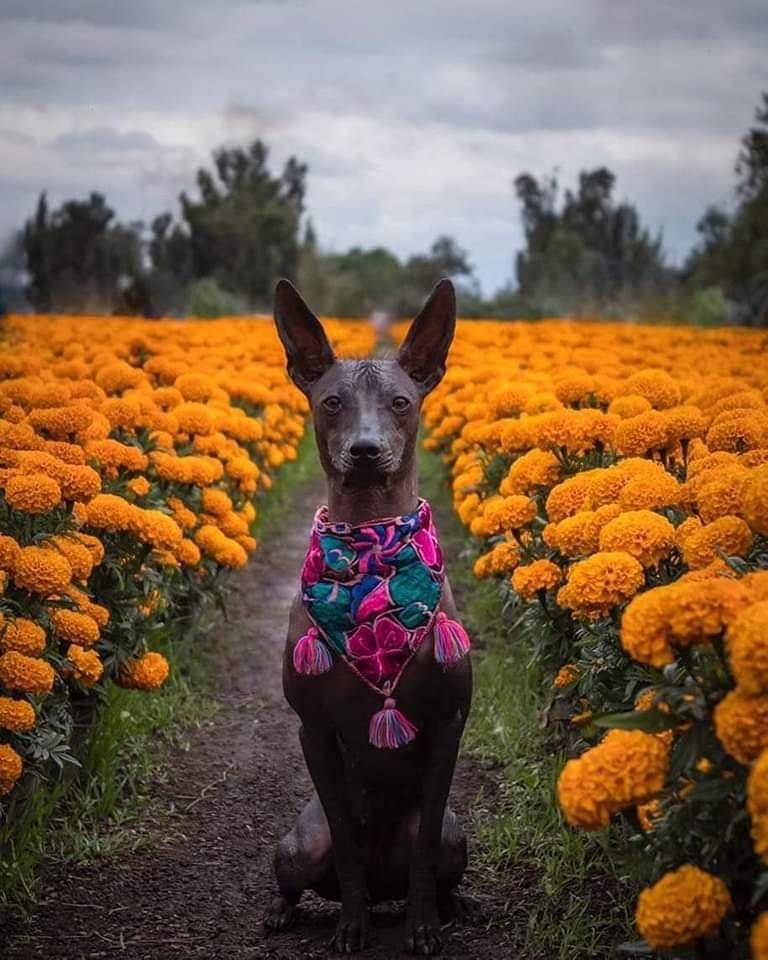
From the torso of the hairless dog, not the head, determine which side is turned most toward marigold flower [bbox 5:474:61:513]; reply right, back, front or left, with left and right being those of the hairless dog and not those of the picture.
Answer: right

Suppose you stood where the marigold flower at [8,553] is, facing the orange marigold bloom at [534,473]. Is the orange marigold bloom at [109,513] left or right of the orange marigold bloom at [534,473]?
left

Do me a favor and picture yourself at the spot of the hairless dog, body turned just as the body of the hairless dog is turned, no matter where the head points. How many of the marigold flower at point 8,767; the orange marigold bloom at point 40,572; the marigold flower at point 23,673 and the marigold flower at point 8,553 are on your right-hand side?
4

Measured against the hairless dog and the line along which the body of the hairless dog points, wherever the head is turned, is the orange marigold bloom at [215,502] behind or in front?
behind

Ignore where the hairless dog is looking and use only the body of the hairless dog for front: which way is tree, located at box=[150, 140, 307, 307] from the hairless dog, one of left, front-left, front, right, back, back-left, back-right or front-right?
back

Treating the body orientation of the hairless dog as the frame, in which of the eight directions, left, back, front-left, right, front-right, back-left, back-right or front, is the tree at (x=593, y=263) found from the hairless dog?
back

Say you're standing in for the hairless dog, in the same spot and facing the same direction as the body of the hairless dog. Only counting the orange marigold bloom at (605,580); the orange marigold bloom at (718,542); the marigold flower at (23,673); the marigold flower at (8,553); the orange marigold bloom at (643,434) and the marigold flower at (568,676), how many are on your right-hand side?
2

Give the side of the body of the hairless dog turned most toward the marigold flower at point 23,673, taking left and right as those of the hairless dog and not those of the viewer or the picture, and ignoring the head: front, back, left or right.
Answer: right

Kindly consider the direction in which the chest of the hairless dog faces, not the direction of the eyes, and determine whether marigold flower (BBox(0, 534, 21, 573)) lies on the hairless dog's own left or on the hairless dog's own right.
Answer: on the hairless dog's own right

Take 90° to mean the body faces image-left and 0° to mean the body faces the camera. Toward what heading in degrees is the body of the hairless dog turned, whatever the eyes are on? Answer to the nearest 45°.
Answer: approximately 0°

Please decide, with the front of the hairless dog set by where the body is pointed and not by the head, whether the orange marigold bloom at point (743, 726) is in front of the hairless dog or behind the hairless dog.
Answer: in front
